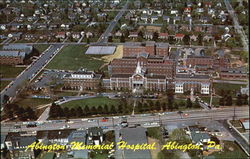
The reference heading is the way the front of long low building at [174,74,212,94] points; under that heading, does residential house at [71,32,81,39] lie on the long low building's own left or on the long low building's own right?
on the long low building's own right

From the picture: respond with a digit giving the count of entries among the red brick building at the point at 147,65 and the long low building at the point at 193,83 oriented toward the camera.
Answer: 2

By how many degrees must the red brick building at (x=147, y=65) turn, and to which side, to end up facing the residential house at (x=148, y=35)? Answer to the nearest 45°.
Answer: approximately 180°

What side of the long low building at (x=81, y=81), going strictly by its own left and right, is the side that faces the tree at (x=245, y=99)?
left

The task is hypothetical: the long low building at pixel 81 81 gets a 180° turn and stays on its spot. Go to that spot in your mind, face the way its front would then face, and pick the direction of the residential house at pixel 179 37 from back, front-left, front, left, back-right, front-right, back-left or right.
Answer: front-right

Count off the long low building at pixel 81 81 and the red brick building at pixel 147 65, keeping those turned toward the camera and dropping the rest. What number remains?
2

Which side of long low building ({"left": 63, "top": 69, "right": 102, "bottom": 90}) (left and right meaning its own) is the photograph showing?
front

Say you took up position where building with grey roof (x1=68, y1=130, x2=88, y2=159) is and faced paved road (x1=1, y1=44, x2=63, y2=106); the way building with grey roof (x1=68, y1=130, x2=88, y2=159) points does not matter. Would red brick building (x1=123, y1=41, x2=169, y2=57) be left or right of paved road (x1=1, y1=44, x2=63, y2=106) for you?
right

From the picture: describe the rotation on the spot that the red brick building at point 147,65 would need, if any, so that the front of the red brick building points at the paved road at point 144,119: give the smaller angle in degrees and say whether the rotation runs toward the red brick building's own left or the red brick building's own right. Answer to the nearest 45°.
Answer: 0° — it already faces it

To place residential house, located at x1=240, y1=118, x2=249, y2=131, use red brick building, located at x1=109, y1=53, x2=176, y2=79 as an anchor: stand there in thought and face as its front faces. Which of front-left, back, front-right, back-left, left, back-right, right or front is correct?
front-left

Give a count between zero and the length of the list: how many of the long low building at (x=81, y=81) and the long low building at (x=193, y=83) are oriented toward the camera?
2

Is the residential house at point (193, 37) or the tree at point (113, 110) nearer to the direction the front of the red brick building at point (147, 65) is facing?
the tree

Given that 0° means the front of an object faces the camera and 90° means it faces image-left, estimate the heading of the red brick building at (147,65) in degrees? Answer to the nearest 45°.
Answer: approximately 0°

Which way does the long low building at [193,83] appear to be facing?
toward the camera
